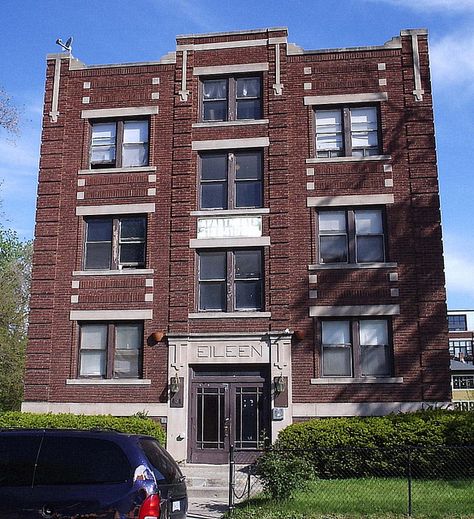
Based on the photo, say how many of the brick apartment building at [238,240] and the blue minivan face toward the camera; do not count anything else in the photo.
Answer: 1

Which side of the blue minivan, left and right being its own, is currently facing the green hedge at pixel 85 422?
right

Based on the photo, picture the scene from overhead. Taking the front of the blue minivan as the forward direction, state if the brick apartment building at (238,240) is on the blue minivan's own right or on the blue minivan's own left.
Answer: on the blue minivan's own right

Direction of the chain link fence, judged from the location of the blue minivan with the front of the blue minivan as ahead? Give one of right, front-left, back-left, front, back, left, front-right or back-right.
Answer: back-right

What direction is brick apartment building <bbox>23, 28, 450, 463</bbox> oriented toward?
toward the camera

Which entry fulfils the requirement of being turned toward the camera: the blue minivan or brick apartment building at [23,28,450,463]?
the brick apartment building

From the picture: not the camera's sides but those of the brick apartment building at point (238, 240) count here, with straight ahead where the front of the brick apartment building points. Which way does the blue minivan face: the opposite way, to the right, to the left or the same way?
to the right

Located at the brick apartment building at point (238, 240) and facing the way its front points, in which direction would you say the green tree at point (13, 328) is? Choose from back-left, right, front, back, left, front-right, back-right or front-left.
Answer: back-right

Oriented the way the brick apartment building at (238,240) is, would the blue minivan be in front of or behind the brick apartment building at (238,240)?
in front

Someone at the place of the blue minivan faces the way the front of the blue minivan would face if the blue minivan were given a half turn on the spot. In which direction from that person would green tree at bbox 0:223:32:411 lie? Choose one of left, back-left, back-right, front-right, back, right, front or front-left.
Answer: left

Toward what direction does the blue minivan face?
to the viewer's left

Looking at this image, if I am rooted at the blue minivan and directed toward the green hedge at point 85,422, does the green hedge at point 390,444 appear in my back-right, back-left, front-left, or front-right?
front-right

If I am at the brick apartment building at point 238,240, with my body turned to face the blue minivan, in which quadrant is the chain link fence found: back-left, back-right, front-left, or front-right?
front-left
